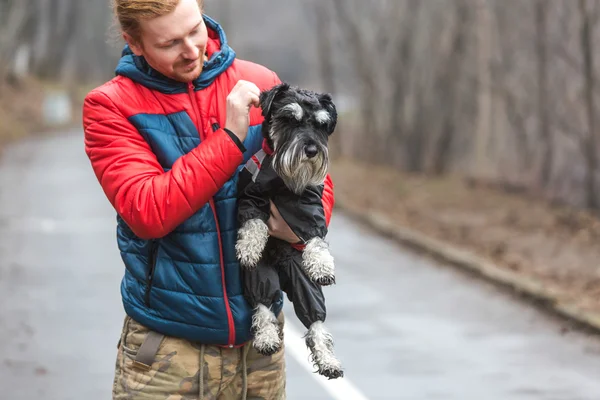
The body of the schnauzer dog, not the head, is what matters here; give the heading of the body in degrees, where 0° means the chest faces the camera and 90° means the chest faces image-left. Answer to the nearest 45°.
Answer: approximately 0°

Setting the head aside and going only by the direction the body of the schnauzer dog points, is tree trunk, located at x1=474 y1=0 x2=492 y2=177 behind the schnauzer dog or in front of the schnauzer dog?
behind

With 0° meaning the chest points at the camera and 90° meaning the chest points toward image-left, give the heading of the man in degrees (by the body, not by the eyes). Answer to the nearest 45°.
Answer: approximately 315°

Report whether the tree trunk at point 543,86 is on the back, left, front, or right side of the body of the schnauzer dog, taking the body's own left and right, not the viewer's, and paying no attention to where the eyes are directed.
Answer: back

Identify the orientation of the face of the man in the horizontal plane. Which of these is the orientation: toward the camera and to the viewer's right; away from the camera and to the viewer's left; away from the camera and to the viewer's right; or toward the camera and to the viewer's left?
toward the camera and to the viewer's right
